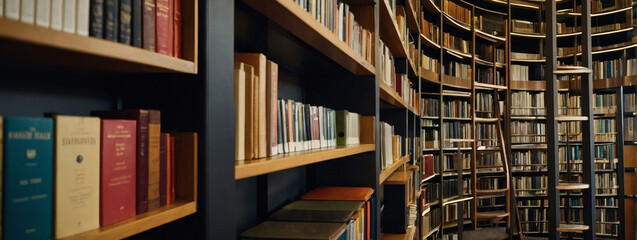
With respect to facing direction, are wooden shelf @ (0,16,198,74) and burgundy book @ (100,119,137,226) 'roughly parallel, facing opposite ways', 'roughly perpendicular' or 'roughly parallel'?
roughly parallel

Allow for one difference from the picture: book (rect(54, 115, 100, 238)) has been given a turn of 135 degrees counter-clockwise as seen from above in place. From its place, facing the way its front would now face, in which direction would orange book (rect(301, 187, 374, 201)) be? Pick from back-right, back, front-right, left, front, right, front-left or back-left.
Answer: front-right

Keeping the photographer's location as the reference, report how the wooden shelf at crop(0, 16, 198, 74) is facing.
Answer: facing the viewer and to the right of the viewer

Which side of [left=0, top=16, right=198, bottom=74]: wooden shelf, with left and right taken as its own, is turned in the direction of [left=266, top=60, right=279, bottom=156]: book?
left

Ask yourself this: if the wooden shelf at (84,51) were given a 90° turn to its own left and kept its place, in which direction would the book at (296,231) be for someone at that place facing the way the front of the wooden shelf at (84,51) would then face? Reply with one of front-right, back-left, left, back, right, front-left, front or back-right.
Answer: front

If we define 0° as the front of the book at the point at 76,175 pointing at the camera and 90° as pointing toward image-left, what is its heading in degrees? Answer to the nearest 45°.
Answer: approximately 315°

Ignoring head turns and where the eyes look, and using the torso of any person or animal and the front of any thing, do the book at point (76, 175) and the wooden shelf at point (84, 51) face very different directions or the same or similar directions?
same or similar directions

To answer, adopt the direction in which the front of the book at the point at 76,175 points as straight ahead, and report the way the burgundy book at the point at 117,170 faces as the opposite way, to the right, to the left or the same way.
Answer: the same way

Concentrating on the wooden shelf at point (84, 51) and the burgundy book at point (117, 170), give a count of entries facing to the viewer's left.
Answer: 0
